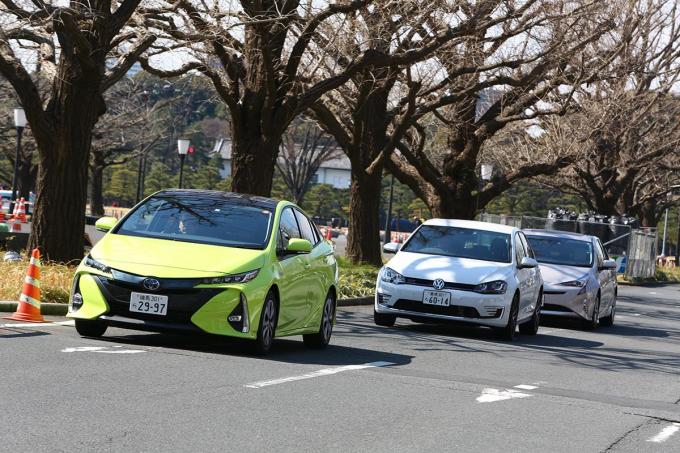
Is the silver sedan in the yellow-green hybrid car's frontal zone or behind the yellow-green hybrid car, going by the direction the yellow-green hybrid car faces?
behind

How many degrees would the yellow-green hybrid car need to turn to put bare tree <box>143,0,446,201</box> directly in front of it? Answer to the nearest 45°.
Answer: approximately 135° to its right

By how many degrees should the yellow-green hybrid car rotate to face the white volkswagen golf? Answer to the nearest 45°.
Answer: approximately 180°

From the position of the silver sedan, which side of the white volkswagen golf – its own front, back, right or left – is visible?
back

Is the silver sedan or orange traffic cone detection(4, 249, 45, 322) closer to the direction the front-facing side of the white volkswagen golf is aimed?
the orange traffic cone

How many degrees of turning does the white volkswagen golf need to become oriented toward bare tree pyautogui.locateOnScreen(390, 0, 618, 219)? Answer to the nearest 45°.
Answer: approximately 135° to its right

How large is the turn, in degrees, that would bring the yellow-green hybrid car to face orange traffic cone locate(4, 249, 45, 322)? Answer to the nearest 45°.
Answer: approximately 90° to its right

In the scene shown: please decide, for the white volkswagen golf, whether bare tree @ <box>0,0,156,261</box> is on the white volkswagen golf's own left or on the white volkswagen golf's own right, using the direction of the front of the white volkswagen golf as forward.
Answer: on the white volkswagen golf's own right

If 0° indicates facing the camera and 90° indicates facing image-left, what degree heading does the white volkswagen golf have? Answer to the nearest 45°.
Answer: approximately 45°

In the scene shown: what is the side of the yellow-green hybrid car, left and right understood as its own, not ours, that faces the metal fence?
back

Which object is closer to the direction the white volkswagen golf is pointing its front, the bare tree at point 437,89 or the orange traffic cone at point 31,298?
the orange traffic cone
